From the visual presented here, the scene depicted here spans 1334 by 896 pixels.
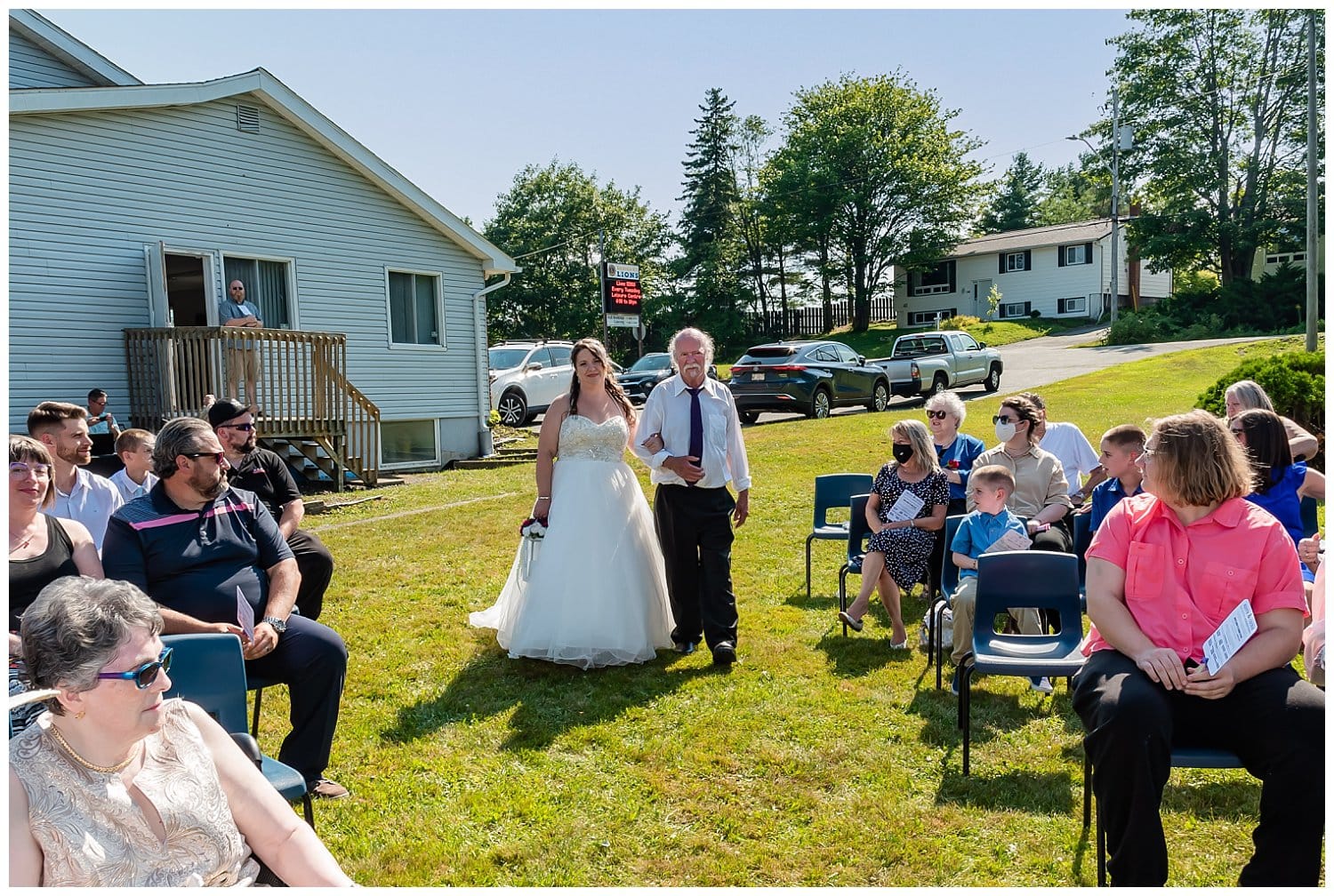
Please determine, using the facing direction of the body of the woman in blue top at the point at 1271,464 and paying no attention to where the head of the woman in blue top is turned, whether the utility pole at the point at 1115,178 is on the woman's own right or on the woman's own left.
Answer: on the woman's own right

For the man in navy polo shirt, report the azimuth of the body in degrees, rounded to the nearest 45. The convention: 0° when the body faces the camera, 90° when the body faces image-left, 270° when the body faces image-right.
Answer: approximately 315°

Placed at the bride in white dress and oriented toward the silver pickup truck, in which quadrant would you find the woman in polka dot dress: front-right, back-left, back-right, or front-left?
front-right

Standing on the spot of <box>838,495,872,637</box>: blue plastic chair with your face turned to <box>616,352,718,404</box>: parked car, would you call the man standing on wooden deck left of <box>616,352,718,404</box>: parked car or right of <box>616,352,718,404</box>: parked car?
left

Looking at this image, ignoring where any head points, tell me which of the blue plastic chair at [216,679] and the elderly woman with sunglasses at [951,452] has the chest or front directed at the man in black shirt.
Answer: the elderly woman with sunglasses

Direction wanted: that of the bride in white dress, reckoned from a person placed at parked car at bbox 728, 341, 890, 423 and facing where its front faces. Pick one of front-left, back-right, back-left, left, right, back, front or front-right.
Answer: back-right

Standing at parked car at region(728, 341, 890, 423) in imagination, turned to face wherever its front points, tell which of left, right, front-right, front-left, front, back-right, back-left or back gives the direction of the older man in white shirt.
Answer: back-right

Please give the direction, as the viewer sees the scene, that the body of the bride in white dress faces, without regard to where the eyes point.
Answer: toward the camera

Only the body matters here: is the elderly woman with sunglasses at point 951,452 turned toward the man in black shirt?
yes

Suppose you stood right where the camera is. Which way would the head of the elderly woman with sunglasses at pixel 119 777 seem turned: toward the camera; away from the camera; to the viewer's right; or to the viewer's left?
to the viewer's right

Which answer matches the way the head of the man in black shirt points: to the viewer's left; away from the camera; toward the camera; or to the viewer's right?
to the viewer's right

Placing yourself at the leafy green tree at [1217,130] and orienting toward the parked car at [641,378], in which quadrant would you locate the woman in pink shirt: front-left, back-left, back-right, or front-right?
front-left
